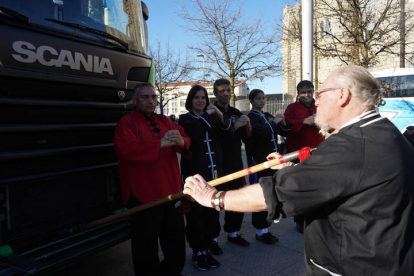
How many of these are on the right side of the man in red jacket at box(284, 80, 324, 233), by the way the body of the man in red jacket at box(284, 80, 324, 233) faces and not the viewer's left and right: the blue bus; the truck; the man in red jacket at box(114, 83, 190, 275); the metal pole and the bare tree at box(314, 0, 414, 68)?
2

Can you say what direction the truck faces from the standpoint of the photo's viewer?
facing the viewer and to the right of the viewer

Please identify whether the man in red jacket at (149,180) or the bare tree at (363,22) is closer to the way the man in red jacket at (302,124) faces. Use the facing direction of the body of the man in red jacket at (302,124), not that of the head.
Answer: the man in red jacket

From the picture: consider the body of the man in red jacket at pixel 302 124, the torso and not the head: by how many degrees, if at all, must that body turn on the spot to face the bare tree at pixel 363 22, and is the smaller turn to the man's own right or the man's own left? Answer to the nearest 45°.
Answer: approximately 135° to the man's own left

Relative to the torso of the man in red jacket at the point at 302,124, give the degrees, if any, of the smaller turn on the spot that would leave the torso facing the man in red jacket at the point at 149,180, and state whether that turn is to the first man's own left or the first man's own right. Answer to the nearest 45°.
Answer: approximately 90° to the first man's own right

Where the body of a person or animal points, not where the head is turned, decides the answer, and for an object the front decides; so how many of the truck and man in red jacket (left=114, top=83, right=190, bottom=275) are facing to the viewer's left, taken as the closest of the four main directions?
0

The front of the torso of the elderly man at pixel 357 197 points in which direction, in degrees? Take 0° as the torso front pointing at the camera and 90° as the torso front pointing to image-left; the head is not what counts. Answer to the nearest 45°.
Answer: approximately 135°

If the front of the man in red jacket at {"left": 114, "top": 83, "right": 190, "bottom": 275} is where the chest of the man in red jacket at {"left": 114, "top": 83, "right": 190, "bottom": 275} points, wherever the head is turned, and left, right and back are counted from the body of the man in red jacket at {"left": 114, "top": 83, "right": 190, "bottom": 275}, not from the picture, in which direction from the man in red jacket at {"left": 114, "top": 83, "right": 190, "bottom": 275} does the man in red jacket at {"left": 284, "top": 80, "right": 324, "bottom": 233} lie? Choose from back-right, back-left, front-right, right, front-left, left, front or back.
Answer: left

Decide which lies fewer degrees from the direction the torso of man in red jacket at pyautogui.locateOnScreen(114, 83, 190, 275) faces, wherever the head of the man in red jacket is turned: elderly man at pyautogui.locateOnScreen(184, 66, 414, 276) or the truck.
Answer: the elderly man

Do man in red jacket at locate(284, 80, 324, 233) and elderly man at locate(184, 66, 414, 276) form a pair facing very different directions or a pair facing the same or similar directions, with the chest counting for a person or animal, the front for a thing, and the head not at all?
very different directions

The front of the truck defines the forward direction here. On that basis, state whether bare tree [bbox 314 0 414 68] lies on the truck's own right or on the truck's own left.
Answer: on the truck's own left

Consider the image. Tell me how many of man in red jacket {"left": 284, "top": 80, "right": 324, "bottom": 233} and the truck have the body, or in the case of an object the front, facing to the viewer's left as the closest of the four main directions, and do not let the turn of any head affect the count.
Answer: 0

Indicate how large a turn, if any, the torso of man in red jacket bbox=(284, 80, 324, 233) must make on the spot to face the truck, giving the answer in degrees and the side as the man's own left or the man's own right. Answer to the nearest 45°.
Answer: approximately 90° to the man's own right

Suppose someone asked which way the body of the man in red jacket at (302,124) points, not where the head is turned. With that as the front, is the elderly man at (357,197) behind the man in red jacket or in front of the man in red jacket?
in front

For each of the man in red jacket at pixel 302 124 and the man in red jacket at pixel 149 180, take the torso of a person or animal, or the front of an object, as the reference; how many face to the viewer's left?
0
